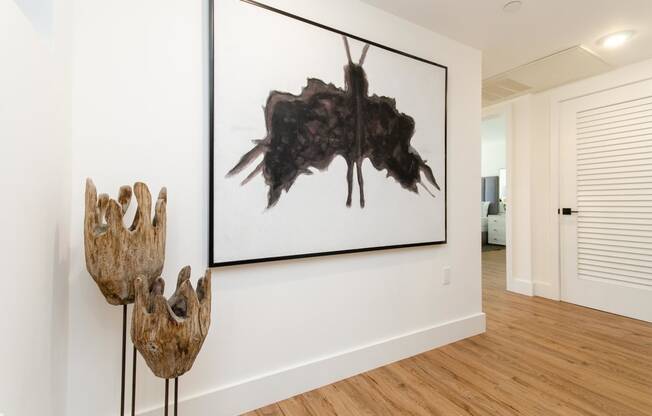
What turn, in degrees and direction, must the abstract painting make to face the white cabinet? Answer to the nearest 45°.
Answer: approximately 90° to its left

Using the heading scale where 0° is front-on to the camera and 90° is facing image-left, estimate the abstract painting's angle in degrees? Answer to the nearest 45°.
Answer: approximately 315°

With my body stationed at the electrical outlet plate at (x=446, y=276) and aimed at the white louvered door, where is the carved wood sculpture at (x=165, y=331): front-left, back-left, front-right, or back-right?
back-right

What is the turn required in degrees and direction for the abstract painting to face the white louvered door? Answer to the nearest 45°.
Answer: approximately 90° to its left

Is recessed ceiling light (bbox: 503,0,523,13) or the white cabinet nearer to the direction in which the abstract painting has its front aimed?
the recessed ceiling light

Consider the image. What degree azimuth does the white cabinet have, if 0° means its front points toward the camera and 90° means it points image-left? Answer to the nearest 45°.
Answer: approximately 45°

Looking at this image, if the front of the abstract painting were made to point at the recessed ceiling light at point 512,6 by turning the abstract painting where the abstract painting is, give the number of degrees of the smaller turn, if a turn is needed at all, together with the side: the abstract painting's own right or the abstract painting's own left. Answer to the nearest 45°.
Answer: approximately 45° to the abstract painting's own left

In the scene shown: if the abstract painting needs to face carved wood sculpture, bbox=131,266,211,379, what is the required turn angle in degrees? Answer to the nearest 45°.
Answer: approximately 90° to its right
